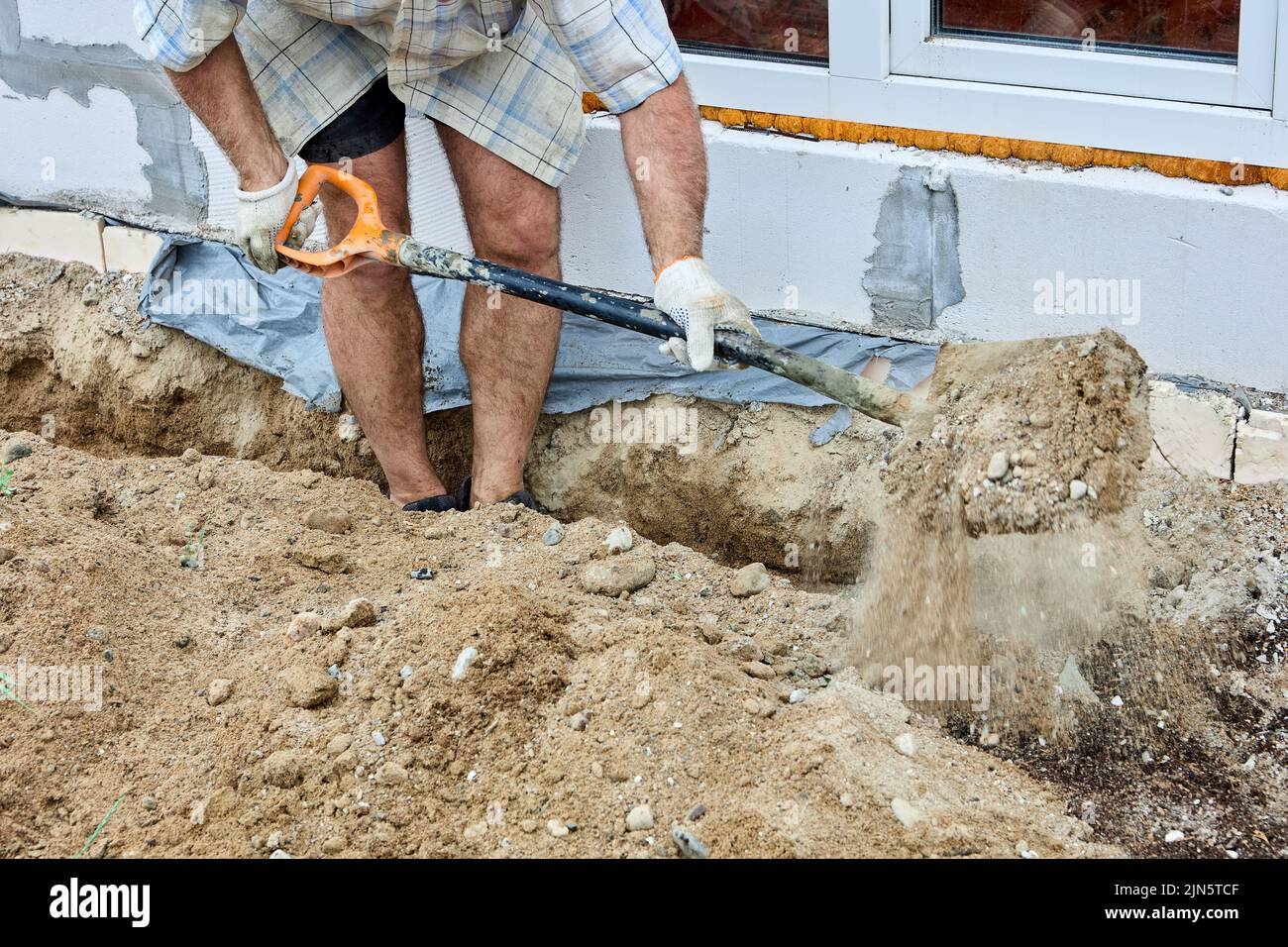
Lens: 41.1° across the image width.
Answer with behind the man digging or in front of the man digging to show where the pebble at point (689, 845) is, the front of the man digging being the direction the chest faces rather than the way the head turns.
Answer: in front

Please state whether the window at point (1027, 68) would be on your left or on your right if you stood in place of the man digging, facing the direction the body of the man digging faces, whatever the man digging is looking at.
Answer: on your left

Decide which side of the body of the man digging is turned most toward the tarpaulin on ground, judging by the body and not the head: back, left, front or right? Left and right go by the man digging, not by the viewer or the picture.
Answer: back

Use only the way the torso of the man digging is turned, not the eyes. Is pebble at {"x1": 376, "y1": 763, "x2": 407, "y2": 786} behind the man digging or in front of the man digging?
in front

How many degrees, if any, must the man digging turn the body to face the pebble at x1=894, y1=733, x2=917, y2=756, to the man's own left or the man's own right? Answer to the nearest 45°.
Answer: approximately 45° to the man's own left

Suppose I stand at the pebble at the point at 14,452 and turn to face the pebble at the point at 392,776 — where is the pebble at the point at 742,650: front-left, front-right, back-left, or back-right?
front-left

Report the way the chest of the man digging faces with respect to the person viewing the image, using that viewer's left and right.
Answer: facing the viewer

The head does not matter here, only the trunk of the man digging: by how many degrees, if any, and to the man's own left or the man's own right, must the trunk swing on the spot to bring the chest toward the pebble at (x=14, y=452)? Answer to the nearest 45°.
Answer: approximately 135° to the man's own right

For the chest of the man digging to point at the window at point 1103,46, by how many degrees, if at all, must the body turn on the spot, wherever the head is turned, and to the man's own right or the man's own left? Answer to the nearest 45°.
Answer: approximately 90° to the man's own left

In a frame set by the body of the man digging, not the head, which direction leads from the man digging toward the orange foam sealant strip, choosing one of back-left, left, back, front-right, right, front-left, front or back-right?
left
